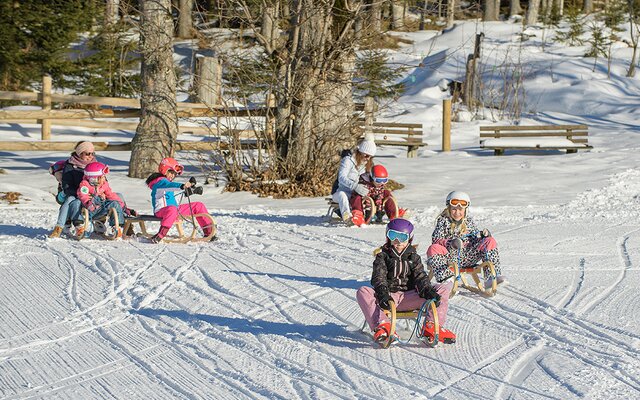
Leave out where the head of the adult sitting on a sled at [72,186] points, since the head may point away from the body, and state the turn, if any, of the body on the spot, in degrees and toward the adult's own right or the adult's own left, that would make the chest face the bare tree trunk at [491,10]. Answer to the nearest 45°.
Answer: approximately 90° to the adult's own left

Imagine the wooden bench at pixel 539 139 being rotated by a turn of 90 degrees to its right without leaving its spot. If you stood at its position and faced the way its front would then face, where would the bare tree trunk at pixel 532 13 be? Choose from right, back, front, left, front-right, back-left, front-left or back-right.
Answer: right

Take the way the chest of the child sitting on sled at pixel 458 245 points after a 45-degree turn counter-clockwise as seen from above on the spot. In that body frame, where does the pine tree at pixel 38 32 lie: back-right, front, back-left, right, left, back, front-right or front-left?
back

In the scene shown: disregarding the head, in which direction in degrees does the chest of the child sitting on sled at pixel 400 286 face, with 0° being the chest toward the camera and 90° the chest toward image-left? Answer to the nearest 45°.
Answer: approximately 0°

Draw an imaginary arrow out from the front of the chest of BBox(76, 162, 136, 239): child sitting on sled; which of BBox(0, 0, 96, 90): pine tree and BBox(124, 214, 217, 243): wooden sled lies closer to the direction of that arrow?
the wooden sled

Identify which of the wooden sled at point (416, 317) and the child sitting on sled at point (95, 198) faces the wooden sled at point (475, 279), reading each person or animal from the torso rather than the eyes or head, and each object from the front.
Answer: the child sitting on sled

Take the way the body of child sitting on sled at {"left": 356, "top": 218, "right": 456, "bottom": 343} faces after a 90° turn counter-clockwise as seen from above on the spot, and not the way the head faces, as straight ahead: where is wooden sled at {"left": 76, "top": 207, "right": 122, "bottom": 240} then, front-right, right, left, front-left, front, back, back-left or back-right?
back-left

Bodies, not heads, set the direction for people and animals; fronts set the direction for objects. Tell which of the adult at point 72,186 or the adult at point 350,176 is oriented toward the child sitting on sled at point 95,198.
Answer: the adult at point 72,186

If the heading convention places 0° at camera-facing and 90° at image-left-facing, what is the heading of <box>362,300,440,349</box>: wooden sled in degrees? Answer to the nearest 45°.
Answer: approximately 0°

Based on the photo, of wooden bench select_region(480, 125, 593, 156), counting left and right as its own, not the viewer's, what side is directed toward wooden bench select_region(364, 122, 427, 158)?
right

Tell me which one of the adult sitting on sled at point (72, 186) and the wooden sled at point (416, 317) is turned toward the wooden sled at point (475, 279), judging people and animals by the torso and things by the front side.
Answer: the adult sitting on sled
